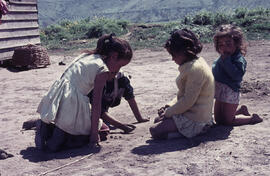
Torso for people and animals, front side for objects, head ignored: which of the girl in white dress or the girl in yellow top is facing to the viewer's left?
the girl in yellow top

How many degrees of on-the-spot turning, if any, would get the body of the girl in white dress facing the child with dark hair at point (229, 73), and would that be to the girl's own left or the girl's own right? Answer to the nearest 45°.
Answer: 0° — they already face them

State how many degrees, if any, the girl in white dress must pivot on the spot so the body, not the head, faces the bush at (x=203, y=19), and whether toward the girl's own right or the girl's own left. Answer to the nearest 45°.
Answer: approximately 90° to the girl's own left

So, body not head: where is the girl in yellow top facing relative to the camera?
to the viewer's left

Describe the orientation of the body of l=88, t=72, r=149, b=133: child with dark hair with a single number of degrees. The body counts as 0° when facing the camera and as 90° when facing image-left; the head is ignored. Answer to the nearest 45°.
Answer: approximately 315°

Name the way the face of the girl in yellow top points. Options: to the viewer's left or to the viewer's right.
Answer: to the viewer's left

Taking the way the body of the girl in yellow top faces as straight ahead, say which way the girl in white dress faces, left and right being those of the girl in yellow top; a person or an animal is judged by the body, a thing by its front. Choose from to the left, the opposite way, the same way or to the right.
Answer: the opposite way

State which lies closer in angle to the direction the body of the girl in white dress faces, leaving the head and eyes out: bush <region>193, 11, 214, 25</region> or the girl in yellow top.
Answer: the girl in yellow top

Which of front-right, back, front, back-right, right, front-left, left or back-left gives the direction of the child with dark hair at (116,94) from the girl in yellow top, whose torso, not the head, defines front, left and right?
front-right

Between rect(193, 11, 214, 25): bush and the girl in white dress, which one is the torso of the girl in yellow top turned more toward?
the girl in white dress

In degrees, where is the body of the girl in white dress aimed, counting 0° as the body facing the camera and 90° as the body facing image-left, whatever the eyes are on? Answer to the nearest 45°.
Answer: approximately 270°
